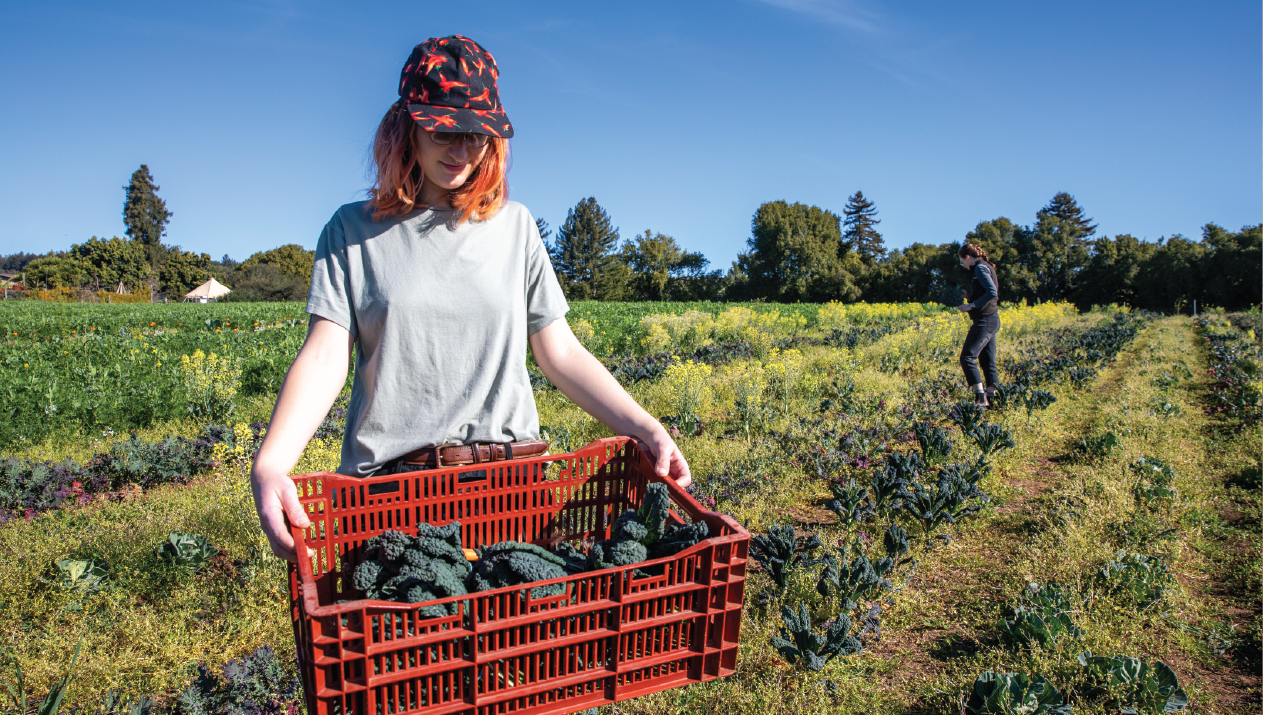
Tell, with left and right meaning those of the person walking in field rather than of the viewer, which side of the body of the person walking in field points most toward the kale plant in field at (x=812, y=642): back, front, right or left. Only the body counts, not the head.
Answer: left

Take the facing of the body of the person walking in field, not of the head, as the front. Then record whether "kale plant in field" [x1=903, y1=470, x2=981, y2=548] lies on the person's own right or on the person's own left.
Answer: on the person's own left

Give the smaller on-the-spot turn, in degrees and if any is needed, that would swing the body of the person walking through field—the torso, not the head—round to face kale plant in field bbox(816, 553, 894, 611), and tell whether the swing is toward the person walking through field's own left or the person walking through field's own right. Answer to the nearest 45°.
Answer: approximately 90° to the person walking through field's own left

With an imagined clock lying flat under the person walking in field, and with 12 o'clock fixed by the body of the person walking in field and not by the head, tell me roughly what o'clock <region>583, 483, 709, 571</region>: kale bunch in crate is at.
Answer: The kale bunch in crate is roughly at 9 o'clock from the person walking in field.

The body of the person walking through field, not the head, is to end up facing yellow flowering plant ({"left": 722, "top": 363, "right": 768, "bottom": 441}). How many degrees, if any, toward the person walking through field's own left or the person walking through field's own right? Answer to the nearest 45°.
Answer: approximately 45° to the person walking through field's own left

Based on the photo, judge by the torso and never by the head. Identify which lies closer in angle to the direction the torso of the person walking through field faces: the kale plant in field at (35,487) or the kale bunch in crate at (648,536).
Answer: the kale plant in field

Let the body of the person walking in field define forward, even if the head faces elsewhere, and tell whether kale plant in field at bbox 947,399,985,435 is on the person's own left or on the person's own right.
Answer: on the person's own left

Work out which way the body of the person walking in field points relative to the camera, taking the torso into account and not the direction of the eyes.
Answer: to the viewer's left

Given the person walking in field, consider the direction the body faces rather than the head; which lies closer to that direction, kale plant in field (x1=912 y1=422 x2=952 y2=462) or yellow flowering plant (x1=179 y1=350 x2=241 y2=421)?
the yellow flowering plant

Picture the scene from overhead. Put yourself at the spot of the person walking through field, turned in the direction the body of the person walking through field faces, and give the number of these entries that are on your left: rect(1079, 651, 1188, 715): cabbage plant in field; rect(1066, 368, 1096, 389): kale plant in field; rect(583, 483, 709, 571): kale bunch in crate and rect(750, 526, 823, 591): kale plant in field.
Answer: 3
